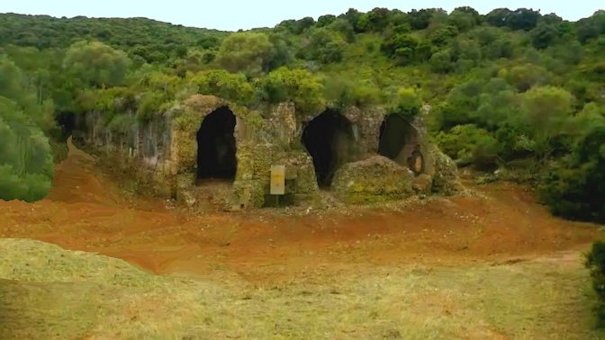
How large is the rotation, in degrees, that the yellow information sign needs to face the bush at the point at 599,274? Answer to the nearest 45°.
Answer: approximately 45° to its left

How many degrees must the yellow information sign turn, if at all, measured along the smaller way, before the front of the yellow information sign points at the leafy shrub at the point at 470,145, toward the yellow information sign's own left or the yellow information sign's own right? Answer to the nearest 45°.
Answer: approximately 135° to the yellow information sign's own left

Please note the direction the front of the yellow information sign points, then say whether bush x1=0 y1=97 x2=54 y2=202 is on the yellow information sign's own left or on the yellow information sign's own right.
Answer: on the yellow information sign's own right

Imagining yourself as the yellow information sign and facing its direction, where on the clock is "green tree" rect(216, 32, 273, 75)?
The green tree is roughly at 6 o'clock from the yellow information sign.

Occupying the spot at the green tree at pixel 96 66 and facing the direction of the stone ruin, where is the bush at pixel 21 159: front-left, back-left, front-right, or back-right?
front-right

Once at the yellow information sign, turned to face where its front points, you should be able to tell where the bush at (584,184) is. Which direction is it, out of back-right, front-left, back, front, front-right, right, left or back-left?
left

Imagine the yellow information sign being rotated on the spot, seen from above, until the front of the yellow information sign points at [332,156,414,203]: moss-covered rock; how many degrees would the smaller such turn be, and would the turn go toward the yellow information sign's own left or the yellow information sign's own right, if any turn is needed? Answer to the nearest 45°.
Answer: approximately 90° to the yellow information sign's own left

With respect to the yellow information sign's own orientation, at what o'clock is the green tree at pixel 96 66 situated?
The green tree is roughly at 5 o'clock from the yellow information sign.

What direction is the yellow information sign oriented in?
toward the camera

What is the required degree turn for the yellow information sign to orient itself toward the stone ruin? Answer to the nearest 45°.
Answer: approximately 180°
